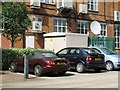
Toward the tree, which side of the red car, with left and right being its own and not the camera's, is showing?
front

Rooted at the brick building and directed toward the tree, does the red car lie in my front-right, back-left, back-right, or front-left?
front-left

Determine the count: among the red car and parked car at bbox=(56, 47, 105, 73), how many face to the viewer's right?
0

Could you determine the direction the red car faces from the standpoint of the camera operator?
facing away from the viewer and to the left of the viewer
